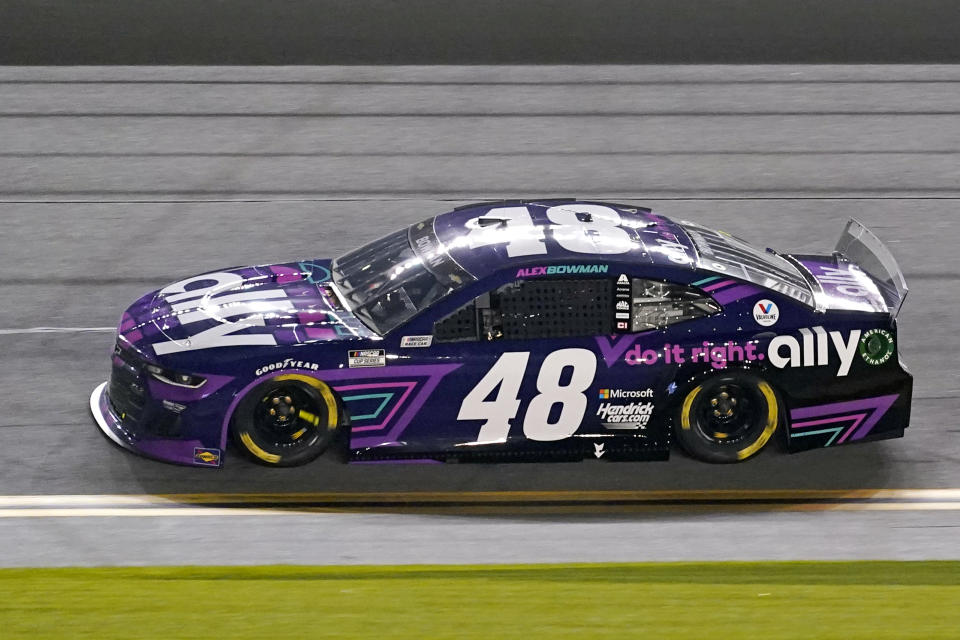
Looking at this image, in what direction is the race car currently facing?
to the viewer's left
